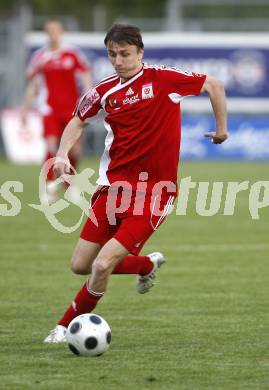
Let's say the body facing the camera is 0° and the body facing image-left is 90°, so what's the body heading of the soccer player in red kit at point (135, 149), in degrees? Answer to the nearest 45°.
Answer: approximately 45°

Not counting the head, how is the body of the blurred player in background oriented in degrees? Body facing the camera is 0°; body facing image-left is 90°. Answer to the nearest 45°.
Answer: approximately 0°

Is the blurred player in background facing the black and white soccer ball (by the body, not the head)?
yes
